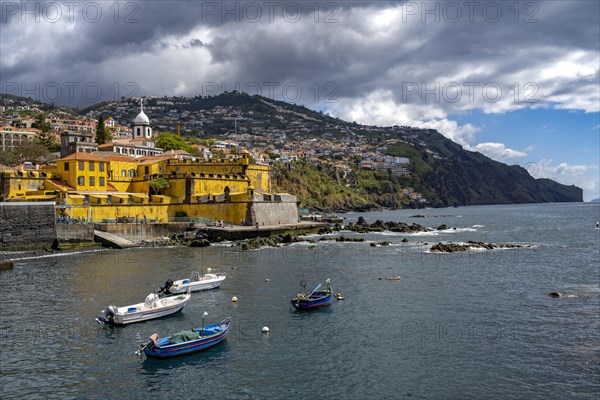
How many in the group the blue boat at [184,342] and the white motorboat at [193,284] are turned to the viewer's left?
0

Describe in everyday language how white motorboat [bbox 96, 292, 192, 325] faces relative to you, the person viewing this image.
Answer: facing away from the viewer and to the right of the viewer

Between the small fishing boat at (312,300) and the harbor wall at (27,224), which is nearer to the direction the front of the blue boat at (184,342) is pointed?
the small fishing boat

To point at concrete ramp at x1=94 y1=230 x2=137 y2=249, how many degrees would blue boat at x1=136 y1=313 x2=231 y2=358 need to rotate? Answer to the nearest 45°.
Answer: approximately 45° to its left

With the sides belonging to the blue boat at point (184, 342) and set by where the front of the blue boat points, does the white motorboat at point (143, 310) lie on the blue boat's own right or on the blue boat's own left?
on the blue boat's own left

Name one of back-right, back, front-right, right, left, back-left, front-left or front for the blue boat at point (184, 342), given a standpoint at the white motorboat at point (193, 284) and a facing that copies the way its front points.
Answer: back-right

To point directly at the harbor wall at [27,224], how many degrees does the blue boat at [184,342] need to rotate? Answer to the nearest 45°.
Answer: approximately 90° to its left

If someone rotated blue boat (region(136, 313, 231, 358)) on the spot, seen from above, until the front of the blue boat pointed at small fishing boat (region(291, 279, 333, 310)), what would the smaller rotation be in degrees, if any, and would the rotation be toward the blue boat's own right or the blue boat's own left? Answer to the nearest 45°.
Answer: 0° — it already faces it

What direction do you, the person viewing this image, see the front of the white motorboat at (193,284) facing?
facing away from the viewer and to the right of the viewer

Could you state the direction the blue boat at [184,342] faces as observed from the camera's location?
facing away from the viewer and to the right of the viewer
